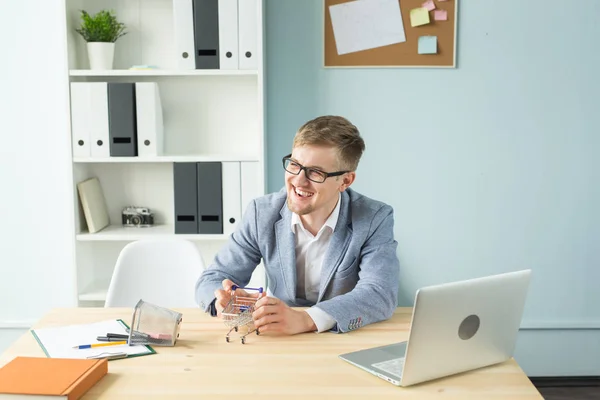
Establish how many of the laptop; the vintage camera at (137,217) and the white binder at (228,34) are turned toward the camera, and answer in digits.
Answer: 2

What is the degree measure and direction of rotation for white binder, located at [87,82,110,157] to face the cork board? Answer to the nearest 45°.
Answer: approximately 90° to its left

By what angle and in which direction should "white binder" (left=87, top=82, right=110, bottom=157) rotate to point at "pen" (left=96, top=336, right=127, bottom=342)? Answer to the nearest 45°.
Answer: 0° — it already faces it

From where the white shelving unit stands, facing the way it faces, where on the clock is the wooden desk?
The wooden desk is roughly at 12 o'clock from the white shelving unit.

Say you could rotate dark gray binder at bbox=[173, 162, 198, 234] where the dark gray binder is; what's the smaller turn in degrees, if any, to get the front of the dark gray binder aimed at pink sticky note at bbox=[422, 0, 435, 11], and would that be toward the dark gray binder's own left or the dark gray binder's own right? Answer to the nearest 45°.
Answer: approximately 90° to the dark gray binder's own left

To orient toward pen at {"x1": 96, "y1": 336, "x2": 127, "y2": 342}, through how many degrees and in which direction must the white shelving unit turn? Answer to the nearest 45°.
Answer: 0° — it already faces it

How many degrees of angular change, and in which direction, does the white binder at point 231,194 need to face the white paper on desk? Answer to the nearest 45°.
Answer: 0° — it already faces it
